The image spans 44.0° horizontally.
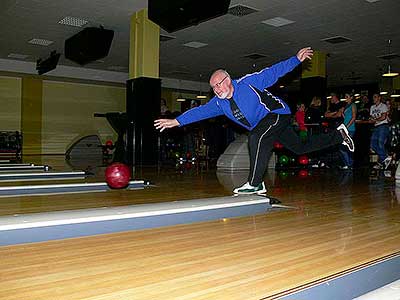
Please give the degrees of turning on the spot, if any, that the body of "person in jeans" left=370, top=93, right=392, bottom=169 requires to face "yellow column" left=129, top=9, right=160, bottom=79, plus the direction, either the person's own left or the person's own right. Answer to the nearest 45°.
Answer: approximately 45° to the person's own right

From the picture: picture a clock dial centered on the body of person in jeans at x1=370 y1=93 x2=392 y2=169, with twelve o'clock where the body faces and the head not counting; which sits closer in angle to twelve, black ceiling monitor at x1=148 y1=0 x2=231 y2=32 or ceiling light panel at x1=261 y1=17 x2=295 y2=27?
the black ceiling monitor

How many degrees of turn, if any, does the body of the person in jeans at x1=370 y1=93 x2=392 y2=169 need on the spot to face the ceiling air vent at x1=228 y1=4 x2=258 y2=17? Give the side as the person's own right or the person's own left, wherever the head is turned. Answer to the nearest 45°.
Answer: approximately 45° to the person's own right

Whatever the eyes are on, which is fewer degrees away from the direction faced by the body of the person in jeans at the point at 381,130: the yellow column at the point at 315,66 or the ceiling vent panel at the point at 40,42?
the ceiling vent panel

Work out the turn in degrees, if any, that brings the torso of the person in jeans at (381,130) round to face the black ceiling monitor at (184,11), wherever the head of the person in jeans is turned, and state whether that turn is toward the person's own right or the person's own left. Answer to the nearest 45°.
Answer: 0° — they already face it

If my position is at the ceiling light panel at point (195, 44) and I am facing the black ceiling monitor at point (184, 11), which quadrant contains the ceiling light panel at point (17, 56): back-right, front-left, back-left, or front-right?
back-right

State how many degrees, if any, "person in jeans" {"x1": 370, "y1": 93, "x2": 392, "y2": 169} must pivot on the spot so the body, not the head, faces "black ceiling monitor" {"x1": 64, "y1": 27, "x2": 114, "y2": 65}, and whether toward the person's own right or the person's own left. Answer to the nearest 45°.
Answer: approximately 45° to the person's own right

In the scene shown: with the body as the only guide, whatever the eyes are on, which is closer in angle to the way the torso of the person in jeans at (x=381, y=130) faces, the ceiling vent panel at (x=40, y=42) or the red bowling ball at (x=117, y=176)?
the red bowling ball

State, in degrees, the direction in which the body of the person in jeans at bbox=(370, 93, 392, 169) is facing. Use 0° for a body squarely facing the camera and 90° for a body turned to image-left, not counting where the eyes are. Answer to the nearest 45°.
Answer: approximately 45°

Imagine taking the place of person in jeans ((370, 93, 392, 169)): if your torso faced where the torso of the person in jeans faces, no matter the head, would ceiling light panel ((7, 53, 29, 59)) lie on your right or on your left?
on your right

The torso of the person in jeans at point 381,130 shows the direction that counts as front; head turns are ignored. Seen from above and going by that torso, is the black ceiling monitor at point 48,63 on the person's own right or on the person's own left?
on the person's own right

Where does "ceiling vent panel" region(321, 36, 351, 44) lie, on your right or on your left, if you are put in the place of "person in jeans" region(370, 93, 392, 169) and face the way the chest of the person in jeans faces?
on your right

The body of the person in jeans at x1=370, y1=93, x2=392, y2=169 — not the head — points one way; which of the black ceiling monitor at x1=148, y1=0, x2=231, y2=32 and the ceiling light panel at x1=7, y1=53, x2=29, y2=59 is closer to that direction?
the black ceiling monitor

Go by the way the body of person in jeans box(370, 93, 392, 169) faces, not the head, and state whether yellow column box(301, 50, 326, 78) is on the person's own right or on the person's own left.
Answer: on the person's own right
